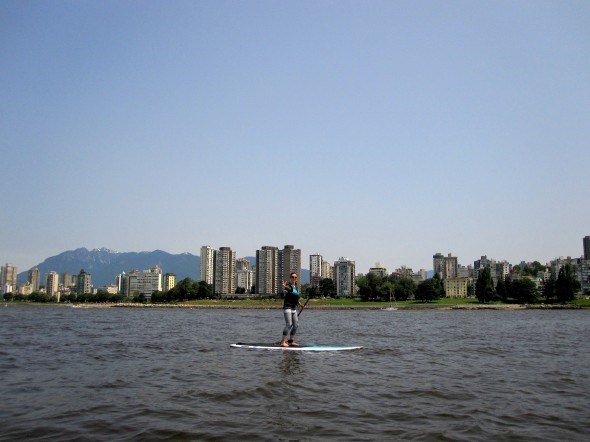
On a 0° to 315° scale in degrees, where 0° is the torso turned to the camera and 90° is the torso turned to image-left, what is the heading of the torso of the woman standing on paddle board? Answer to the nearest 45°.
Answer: approximately 315°

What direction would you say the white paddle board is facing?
to the viewer's right
